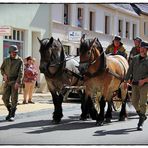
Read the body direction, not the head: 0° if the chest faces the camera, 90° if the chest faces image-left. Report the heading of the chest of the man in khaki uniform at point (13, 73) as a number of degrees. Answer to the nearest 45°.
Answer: approximately 0°

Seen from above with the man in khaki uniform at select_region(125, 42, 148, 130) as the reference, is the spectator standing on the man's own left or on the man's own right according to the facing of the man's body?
on the man's own right

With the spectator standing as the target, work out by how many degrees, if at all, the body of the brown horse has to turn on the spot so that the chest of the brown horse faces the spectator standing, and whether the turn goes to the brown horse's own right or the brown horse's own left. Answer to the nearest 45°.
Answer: approximately 90° to the brown horse's own right

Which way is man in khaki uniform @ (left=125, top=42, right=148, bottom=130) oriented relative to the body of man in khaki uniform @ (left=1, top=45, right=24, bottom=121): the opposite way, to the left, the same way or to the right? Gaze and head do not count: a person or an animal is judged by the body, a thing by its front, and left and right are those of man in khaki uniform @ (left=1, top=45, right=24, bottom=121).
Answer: the same way

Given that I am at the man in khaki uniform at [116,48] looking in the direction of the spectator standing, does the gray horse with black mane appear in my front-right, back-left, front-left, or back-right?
front-left

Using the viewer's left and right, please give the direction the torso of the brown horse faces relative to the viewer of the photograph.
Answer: facing the viewer and to the left of the viewer

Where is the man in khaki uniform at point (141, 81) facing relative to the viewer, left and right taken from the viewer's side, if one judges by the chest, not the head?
facing the viewer

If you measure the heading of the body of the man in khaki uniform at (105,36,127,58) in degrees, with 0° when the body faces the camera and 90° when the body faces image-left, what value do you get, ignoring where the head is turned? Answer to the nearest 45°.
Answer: approximately 0°

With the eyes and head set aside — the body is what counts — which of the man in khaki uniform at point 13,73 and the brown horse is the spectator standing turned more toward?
the brown horse

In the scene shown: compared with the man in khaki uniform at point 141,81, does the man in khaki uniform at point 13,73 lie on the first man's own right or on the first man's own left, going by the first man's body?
on the first man's own right

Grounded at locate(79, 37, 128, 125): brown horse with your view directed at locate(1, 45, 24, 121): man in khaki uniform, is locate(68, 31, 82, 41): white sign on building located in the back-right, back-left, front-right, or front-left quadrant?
front-right

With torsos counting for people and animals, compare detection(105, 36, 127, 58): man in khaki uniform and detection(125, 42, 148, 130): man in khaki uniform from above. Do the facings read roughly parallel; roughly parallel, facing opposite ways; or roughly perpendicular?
roughly parallel
